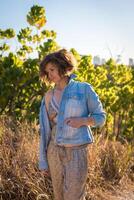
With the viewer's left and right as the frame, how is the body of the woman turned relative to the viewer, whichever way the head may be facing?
facing the viewer and to the left of the viewer

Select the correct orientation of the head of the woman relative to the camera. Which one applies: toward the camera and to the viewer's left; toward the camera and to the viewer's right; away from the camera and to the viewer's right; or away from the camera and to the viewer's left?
toward the camera and to the viewer's left
